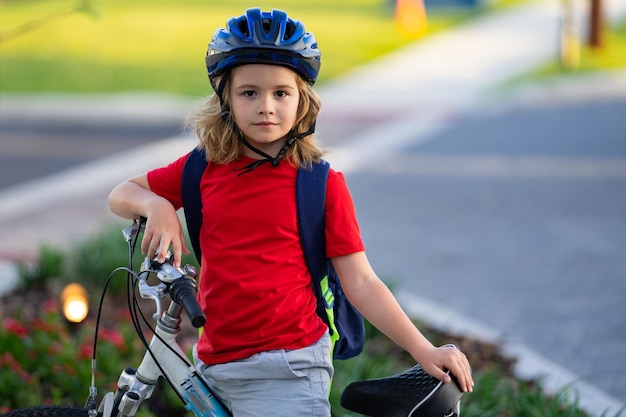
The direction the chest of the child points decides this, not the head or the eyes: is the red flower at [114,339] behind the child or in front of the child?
behind

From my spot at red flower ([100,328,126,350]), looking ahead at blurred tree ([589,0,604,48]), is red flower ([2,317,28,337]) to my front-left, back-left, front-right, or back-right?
back-left

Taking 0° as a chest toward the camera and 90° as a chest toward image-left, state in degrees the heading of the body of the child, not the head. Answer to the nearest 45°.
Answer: approximately 0°

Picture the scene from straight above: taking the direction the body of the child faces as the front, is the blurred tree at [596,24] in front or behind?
behind

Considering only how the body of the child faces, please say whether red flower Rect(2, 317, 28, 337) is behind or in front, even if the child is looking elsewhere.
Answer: behind
